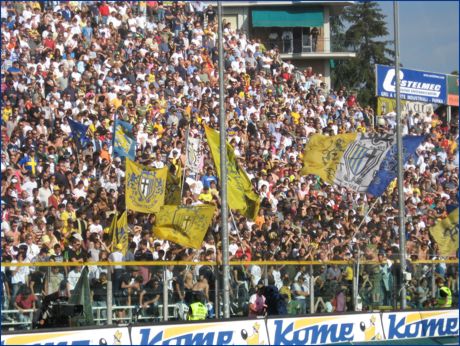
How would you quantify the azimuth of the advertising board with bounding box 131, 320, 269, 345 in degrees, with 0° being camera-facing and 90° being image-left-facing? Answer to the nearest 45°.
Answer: approximately 0°

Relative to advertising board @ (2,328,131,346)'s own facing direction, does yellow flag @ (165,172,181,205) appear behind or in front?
behind

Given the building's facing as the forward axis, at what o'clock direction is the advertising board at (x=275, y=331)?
The advertising board is roughly at 12 o'clock from the building.

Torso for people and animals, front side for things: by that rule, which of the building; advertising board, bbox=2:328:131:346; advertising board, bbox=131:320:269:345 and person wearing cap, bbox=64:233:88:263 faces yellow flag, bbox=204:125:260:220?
the building

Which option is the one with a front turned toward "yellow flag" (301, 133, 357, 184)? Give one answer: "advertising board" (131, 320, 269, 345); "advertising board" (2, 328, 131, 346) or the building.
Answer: the building

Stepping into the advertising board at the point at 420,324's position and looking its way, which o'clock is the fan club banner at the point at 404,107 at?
The fan club banner is roughly at 6 o'clock from the advertising board.

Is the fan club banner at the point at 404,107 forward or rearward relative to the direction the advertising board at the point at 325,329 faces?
rearward

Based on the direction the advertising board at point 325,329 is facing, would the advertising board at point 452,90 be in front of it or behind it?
behind

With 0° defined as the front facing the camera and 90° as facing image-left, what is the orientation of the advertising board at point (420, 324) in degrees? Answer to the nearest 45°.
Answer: approximately 0°
